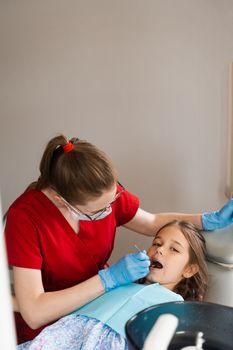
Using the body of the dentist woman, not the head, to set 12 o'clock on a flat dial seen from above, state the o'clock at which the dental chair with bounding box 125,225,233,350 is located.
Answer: The dental chair is roughly at 1 o'clock from the dentist woman.

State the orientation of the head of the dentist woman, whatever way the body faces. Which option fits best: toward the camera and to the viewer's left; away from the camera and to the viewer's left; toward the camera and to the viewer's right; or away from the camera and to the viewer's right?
toward the camera and to the viewer's right

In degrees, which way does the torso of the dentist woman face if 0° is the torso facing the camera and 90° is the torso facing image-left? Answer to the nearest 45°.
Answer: approximately 315°
